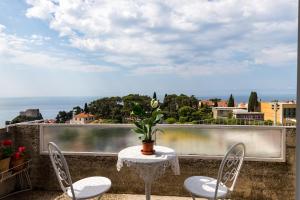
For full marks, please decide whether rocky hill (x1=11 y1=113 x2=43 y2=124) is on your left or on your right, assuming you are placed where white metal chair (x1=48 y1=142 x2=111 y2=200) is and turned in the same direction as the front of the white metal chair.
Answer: on your left
